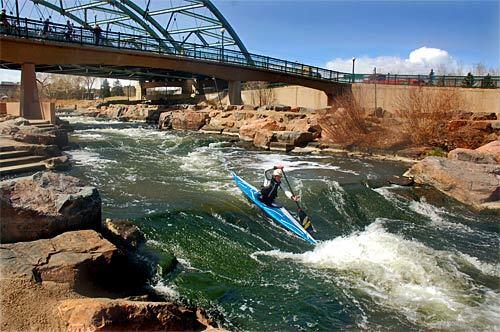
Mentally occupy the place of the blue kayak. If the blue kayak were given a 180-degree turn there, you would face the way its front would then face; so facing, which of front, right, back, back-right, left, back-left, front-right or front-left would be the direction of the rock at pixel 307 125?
front-right

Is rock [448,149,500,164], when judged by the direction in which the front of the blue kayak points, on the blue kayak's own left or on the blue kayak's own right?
on the blue kayak's own left

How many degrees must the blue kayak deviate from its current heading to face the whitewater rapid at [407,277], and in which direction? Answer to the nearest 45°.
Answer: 0° — it already faces it

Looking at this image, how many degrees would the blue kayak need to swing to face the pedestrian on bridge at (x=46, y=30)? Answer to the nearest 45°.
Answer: approximately 180°

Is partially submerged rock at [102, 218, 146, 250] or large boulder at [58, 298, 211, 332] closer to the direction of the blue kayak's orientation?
the large boulder

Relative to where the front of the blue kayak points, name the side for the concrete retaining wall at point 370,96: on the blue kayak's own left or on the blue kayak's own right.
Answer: on the blue kayak's own left

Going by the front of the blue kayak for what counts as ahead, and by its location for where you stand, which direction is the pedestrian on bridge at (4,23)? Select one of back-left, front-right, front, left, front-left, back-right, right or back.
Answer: back

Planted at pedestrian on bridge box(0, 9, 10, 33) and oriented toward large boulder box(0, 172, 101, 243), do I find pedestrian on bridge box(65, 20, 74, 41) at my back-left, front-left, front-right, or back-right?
back-left

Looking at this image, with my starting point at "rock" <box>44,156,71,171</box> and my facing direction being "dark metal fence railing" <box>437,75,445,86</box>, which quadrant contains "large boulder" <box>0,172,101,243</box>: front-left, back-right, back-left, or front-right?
back-right

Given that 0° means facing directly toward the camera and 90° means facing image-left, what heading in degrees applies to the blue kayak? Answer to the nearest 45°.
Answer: approximately 315°
